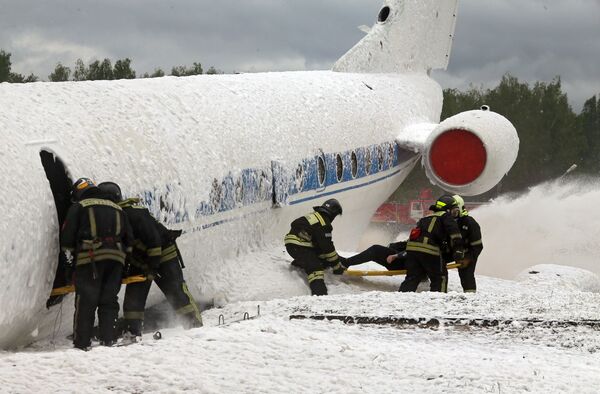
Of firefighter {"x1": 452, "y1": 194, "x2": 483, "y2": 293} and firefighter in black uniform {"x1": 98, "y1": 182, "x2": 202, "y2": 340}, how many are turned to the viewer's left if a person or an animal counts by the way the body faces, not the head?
2

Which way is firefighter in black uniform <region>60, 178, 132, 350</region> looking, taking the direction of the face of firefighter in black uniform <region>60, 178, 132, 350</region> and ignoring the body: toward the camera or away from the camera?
away from the camera

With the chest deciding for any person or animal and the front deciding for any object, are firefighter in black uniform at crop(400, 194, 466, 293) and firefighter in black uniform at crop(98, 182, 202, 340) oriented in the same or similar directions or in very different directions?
very different directions

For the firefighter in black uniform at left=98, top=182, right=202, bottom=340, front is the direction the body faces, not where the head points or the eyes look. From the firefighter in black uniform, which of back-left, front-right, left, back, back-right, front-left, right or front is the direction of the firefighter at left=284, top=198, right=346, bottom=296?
back-right

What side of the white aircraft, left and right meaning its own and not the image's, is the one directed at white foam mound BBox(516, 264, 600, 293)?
back

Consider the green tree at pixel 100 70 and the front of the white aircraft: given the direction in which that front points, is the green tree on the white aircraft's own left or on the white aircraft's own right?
on the white aircraft's own right

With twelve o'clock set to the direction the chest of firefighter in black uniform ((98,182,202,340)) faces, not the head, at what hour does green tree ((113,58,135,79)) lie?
The green tree is roughly at 3 o'clock from the firefighter in black uniform.

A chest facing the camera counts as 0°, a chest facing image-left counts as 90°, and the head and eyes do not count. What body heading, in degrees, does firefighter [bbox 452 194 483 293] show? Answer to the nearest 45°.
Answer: approximately 90°
